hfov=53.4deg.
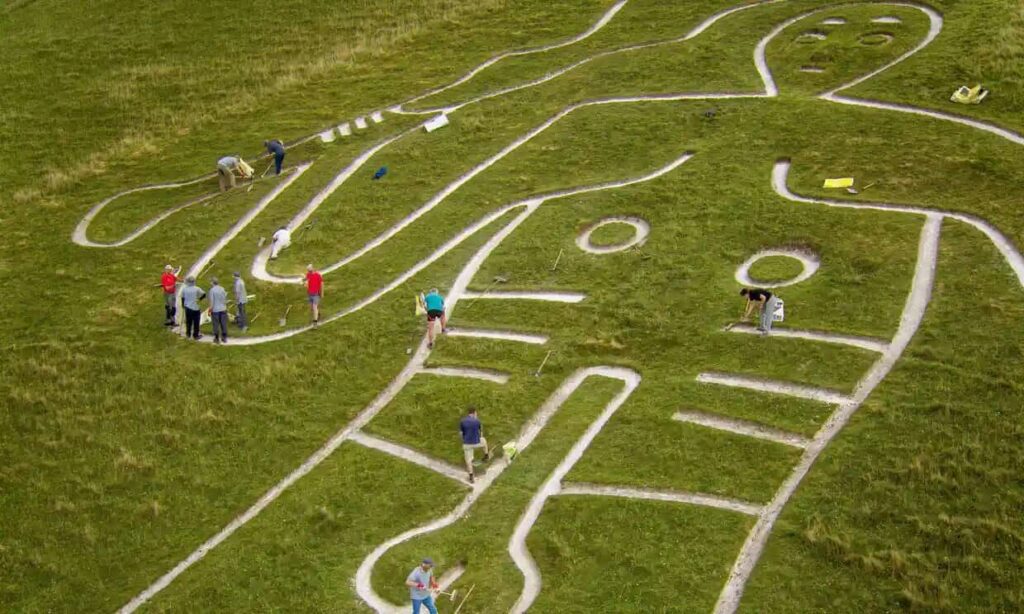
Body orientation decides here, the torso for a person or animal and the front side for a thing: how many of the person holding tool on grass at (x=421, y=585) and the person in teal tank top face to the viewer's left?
0

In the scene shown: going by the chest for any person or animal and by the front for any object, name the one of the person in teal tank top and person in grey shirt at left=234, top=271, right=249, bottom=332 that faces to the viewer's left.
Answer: the person in grey shirt

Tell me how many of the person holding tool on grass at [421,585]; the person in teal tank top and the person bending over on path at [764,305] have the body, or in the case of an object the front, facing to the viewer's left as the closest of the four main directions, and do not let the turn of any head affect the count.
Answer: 1

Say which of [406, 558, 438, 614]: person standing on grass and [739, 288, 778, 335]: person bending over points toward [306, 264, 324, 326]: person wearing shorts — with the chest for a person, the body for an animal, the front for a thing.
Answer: [739, 288, 778, 335]: person bending over

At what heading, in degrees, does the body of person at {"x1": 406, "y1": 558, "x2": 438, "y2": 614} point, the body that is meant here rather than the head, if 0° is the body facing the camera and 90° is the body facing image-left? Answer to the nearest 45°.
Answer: approximately 315°

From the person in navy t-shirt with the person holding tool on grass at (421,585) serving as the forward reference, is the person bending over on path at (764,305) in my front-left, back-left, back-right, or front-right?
back-left

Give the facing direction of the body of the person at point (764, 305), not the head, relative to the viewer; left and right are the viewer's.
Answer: facing to the left of the viewer

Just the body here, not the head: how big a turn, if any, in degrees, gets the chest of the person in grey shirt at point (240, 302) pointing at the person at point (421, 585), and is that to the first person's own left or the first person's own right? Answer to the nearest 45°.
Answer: approximately 90° to the first person's own left

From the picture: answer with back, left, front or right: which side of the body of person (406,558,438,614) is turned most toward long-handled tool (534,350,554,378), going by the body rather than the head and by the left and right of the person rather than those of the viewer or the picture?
left
